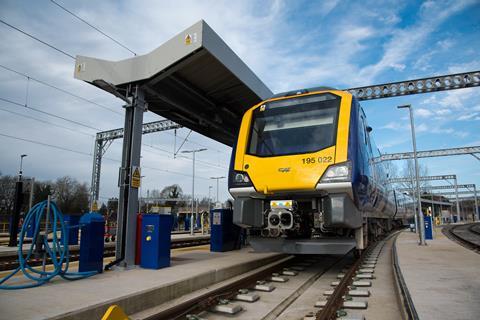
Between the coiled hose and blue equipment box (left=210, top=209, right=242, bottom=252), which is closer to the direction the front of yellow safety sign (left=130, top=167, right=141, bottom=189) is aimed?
the coiled hose

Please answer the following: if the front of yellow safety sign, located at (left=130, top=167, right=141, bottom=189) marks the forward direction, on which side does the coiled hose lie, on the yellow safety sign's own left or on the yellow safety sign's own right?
on the yellow safety sign's own right

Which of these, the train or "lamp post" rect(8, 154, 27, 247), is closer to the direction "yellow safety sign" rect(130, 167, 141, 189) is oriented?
the train

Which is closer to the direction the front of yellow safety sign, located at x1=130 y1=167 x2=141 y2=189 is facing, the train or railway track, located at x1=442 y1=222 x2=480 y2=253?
the train

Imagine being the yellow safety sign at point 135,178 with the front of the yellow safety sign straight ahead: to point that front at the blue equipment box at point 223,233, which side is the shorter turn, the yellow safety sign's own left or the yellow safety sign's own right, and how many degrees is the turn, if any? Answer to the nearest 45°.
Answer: approximately 135° to the yellow safety sign's own left

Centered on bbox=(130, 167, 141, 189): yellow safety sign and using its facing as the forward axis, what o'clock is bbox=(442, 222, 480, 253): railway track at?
The railway track is roughly at 8 o'clock from the yellow safety sign.

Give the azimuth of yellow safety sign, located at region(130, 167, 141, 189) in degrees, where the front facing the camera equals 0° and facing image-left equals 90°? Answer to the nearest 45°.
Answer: approximately 0°

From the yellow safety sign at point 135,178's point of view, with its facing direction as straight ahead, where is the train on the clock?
The train is roughly at 10 o'clock from the yellow safety sign.
